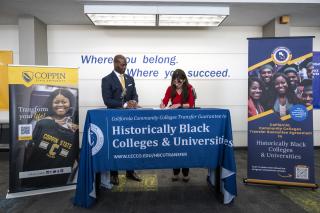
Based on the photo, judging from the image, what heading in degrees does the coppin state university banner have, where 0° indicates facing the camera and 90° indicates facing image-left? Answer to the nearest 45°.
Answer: approximately 0°

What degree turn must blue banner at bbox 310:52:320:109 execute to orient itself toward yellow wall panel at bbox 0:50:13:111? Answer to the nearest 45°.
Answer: approximately 45° to its right

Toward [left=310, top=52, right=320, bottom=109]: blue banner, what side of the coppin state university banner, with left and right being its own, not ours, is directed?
left

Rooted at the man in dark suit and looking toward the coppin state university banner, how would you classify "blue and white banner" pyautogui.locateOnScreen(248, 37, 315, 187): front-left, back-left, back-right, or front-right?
back-left

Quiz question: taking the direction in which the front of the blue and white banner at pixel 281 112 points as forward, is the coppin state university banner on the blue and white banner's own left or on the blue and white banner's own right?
on the blue and white banner's own right

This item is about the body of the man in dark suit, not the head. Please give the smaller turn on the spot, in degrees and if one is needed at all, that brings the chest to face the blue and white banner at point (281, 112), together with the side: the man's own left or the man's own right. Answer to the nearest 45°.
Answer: approximately 45° to the man's own left

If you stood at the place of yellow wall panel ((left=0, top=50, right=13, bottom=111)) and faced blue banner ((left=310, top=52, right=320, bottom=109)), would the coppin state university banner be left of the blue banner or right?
right

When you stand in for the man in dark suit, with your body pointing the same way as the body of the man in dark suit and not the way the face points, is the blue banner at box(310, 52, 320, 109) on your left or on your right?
on your left
